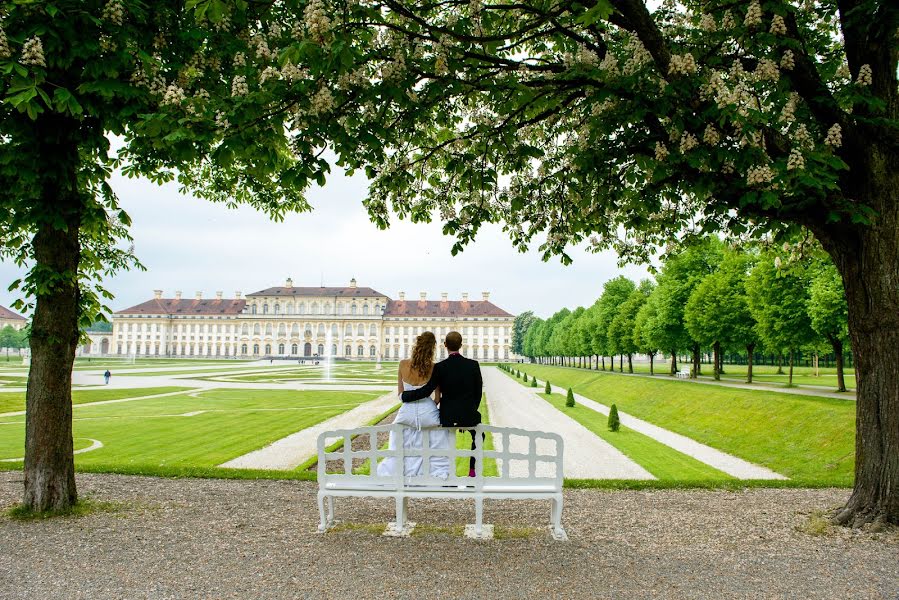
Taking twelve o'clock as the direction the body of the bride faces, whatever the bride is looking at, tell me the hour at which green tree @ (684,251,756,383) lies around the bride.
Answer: The green tree is roughly at 1 o'clock from the bride.

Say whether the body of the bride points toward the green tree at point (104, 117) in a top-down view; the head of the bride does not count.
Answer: no

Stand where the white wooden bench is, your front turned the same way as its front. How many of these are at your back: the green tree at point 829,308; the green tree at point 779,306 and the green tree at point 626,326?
0

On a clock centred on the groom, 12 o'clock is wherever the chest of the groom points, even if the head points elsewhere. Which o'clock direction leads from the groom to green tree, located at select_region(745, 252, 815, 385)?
The green tree is roughly at 1 o'clock from the groom.

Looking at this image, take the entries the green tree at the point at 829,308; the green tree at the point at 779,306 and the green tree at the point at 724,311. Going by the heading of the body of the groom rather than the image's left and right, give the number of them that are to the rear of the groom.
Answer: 0

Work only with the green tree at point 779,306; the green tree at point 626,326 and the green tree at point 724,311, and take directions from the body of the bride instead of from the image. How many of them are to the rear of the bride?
0

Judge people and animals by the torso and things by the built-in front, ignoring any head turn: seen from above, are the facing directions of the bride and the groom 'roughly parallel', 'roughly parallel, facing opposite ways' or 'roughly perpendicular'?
roughly parallel

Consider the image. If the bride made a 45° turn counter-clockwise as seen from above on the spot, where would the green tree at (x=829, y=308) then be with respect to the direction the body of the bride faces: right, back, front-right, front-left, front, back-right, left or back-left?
right

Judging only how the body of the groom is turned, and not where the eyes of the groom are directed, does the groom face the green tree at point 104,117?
no

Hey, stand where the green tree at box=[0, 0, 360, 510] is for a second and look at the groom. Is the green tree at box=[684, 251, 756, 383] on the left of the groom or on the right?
left

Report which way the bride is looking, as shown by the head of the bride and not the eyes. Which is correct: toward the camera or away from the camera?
away from the camera

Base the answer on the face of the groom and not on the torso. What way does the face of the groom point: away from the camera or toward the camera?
away from the camera

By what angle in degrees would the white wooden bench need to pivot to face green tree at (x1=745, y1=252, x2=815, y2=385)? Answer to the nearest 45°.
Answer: approximately 45° to its right

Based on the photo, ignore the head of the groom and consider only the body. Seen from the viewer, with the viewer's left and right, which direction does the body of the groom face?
facing away from the viewer

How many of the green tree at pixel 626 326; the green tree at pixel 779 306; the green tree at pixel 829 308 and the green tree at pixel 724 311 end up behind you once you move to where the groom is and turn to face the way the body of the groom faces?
0

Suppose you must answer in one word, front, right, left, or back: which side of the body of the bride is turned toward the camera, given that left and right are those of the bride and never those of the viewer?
back

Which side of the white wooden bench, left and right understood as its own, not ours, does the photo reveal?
back
